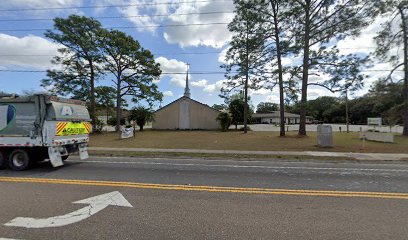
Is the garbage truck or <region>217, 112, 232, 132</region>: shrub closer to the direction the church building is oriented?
the garbage truck

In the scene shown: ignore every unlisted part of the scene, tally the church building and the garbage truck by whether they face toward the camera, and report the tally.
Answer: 1

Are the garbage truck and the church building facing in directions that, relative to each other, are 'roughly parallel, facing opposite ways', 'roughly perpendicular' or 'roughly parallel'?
roughly perpendicular

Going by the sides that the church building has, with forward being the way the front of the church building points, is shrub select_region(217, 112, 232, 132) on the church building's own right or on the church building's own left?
on the church building's own left

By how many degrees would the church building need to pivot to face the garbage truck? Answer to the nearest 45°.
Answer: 0° — it already faces it

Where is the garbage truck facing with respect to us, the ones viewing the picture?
facing away from the viewer and to the left of the viewer
